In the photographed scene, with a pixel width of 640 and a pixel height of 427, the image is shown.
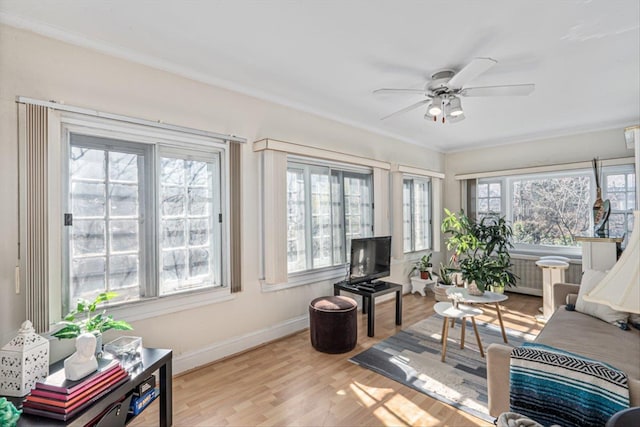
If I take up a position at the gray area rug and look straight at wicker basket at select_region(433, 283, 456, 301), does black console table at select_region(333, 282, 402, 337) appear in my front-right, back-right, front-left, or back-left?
front-left

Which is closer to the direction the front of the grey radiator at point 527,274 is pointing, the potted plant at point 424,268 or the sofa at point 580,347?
the sofa

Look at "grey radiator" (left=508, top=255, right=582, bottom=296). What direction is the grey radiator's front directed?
toward the camera

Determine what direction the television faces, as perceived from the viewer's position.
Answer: facing the viewer and to the right of the viewer

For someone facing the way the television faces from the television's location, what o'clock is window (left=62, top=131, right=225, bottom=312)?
The window is roughly at 3 o'clock from the television.

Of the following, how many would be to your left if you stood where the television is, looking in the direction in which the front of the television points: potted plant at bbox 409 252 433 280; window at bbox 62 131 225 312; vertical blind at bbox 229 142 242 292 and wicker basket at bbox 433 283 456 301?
2

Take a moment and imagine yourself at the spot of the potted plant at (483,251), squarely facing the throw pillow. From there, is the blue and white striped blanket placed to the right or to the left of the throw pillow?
right

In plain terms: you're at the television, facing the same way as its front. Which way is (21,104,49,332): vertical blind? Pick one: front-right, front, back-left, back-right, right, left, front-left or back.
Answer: right

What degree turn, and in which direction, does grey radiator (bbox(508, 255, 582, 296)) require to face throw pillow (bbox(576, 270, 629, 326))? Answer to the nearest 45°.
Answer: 0° — it already faces it

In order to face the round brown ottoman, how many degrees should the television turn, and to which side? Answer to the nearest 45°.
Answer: approximately 45° to its right

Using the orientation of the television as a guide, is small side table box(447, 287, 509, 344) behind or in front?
in front

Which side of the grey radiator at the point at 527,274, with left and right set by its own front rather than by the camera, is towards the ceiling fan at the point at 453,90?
front

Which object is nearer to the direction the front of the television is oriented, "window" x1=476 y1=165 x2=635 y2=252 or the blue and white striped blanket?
the blue and white striped blanket

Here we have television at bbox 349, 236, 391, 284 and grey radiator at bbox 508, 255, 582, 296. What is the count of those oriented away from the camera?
0

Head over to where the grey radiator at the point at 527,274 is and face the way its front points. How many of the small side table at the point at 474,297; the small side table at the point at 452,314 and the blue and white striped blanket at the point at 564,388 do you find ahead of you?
3

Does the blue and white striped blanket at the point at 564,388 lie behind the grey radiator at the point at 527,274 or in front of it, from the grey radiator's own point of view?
in front

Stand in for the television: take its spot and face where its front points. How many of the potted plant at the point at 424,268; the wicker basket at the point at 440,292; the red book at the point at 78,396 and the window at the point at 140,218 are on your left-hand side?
2

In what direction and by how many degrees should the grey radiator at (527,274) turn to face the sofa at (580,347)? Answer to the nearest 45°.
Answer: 0° — it already faces it
